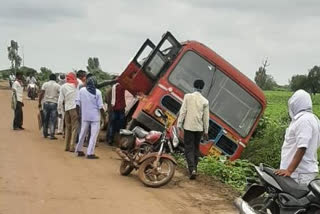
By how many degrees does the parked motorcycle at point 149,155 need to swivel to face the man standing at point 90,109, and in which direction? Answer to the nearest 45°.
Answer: approximately 180°

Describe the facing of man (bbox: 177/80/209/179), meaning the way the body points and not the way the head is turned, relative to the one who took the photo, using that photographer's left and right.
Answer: facing away from the viewer

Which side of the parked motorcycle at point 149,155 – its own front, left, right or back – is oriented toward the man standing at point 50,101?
back
